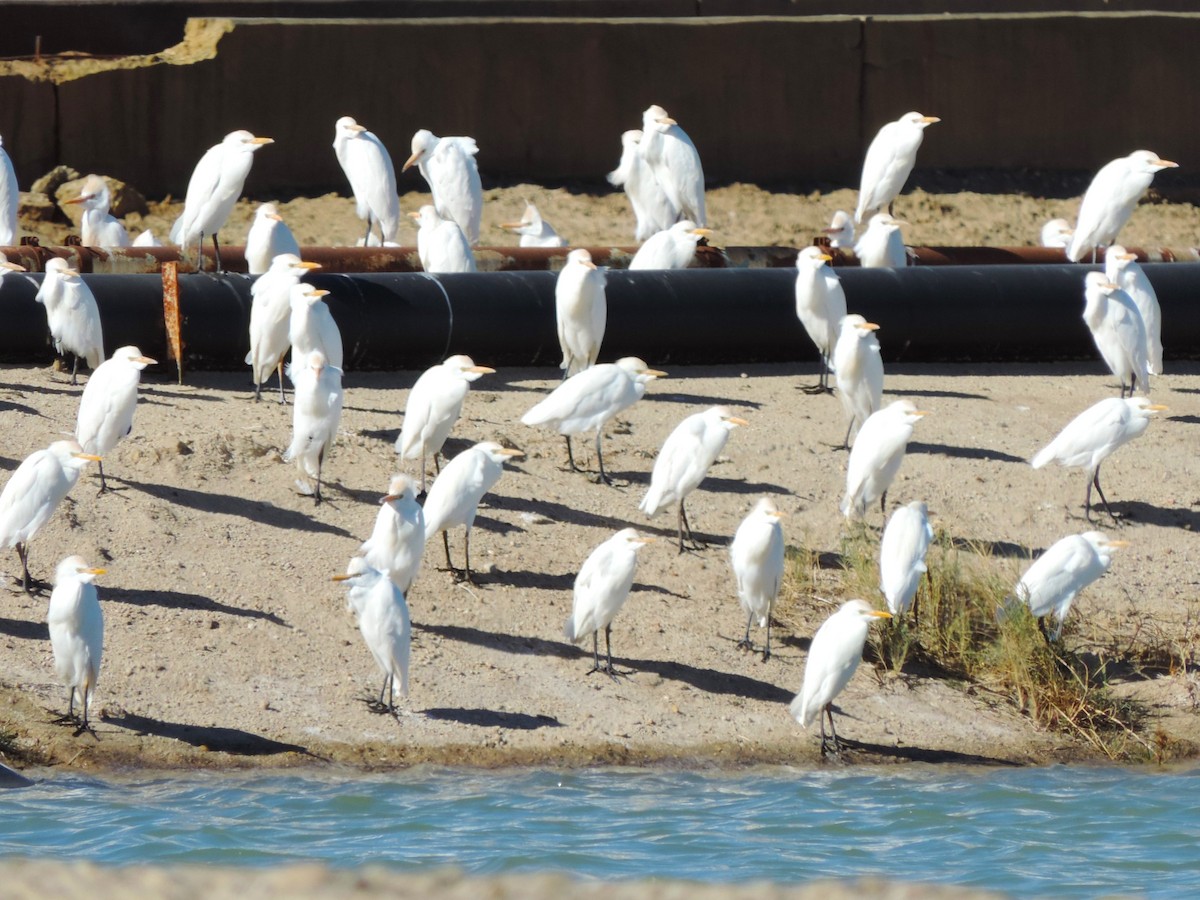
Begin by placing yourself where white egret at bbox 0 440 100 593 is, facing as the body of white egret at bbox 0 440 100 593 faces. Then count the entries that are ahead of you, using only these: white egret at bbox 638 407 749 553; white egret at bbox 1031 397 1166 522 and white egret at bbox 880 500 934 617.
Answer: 3

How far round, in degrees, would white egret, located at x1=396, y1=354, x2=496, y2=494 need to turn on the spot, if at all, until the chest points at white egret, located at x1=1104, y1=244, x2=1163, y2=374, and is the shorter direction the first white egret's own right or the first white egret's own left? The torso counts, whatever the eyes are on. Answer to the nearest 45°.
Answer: approximately 45° to the first white egret's own left

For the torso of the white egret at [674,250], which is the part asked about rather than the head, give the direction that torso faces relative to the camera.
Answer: to the viewer's right

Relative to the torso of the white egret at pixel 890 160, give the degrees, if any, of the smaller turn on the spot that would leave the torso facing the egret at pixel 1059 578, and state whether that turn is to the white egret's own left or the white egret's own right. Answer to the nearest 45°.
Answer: approximately 90° to the white egret's own right

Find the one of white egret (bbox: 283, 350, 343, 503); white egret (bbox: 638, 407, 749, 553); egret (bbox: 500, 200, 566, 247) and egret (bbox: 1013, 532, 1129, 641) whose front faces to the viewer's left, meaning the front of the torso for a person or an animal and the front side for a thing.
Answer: egret (bbox: 500, 200, 566, 247)

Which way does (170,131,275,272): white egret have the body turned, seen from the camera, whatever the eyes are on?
to the viewer's right

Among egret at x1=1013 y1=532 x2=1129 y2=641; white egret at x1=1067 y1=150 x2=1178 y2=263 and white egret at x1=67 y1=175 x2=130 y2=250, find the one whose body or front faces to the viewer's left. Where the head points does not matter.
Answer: white egret at x1=67 y1=175 x2=130 y2=250

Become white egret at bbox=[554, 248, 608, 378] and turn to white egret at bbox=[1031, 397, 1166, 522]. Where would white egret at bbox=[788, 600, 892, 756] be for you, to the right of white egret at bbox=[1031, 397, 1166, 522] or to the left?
right

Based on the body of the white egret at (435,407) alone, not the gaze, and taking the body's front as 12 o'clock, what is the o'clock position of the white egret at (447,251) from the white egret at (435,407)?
the white egret at (447,251) is roughly at 9 o'clock from the white egret at (435,407).

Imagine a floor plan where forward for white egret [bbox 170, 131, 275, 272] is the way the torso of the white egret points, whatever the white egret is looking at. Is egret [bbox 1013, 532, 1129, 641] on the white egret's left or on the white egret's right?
on the white egret's right
